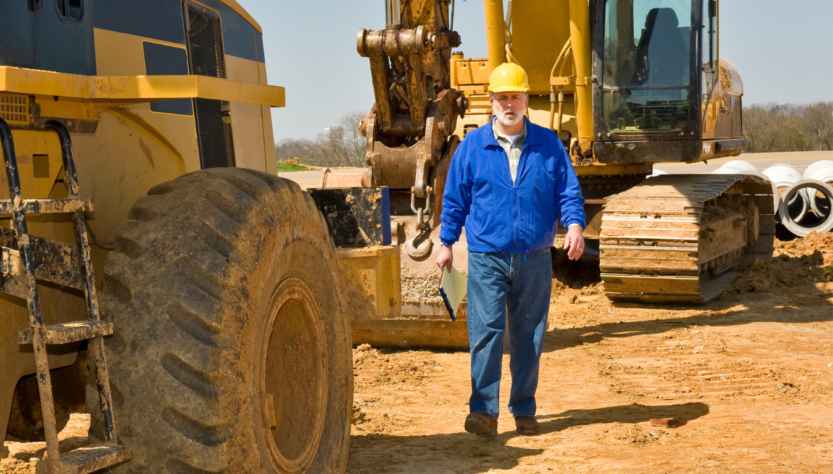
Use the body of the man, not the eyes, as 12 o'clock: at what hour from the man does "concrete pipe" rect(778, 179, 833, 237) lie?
The concrete pipe is roughly at 7 o'clock from the man.

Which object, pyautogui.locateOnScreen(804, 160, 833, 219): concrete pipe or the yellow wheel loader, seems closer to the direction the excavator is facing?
the yellow wheel loader

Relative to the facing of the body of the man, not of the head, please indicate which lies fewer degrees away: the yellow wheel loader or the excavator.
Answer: the yellow wheel loader

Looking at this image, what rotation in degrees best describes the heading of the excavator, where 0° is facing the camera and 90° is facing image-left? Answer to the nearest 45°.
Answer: approximately 45°

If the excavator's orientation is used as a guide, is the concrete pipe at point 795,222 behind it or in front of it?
behind

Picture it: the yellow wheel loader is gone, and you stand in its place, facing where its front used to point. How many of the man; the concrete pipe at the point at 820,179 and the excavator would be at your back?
3

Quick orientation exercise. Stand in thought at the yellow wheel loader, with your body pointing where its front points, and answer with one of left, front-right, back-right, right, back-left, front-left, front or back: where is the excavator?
back

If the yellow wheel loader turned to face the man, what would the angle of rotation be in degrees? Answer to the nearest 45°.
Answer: approximately 180°
